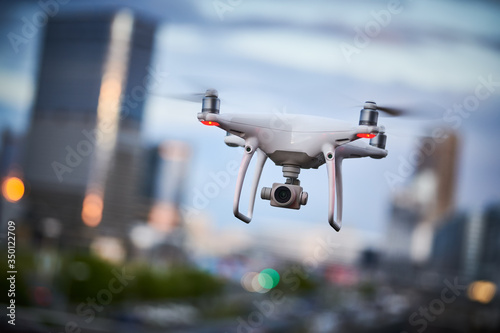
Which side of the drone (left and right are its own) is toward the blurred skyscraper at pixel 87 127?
back

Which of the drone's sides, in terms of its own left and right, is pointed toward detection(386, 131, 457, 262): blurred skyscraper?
back

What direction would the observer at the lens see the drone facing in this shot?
facing the viewer

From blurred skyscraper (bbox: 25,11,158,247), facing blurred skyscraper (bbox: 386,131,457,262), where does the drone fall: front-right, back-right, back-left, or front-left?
front-right

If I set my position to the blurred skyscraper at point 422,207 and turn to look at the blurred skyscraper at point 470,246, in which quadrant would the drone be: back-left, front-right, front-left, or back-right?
front-right

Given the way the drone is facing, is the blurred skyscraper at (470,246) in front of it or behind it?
behind

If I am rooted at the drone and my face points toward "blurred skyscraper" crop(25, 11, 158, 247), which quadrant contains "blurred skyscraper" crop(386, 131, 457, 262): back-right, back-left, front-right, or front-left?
front-right

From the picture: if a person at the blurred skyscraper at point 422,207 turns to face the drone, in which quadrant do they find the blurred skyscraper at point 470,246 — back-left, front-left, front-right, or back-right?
front-left

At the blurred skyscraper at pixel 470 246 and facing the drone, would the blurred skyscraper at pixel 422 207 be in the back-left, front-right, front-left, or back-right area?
back-right
